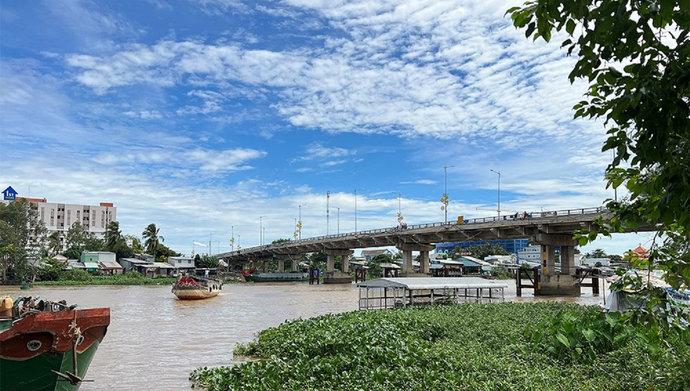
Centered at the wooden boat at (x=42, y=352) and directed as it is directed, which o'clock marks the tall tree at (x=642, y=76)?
The tall tree is roughly at 1 o'clock from the wooden boat.

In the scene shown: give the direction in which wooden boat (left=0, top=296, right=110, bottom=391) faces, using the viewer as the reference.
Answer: facing the viewer and to the right of the viewer
